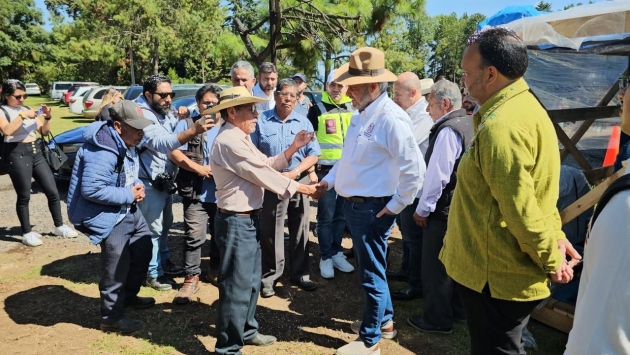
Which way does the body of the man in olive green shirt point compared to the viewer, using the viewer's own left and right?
facing to the left of the viewer

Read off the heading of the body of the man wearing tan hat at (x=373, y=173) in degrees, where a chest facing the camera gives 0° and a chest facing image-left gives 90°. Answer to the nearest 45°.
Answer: approximately 45°

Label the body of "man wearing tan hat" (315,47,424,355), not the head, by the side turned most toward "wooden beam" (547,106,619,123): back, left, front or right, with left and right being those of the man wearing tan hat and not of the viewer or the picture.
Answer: back

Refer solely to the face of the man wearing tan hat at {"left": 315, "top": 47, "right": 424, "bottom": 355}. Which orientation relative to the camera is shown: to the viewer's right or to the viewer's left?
to the viewer's left

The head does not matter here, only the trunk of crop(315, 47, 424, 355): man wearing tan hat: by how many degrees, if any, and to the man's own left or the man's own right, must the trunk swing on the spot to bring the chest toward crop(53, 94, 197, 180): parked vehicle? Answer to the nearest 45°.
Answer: approximately 90° to the man's own right

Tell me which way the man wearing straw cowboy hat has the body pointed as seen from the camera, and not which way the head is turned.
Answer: to the viewer's right

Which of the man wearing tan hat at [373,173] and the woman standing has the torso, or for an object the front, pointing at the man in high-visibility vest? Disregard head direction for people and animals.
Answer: the woman standing

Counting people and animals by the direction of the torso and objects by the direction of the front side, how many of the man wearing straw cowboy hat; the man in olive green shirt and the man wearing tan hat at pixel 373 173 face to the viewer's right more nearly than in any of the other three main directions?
1

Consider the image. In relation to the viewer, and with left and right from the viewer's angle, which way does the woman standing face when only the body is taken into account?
facing the viewer and to the right of the viewer

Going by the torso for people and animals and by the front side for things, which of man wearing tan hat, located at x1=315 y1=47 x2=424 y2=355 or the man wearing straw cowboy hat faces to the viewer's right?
the man wearing straw cowboy hat

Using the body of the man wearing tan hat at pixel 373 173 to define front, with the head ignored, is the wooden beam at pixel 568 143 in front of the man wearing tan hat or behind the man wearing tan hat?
behind

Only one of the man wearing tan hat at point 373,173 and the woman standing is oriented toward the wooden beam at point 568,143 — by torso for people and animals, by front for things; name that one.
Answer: the woman standing

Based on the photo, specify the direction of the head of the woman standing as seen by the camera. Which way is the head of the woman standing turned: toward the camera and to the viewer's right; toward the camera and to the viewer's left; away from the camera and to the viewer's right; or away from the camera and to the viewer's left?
toward the camera and to the viewer's right

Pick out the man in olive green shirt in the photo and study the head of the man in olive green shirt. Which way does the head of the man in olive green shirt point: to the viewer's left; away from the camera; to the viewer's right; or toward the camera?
to the viewer's left
